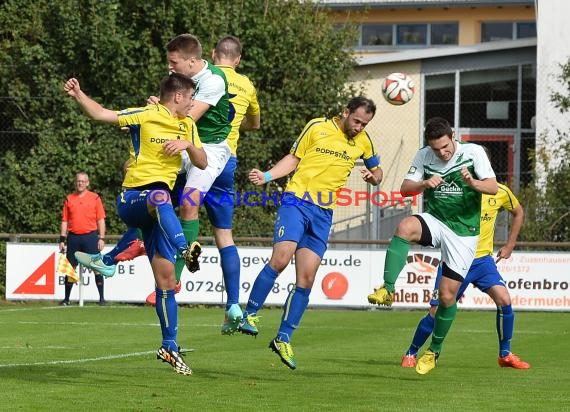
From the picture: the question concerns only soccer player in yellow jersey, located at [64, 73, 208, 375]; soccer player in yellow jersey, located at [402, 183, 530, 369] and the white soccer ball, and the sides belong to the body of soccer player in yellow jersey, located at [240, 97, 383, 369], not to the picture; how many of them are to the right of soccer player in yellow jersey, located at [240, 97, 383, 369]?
1

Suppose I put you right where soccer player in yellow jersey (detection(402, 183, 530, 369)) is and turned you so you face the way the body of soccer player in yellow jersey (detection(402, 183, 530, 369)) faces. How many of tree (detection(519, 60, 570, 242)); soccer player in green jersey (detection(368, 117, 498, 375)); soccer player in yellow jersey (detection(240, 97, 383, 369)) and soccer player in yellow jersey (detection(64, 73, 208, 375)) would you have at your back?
1

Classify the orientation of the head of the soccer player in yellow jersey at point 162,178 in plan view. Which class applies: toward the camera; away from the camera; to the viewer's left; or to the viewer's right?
to the viewer's right

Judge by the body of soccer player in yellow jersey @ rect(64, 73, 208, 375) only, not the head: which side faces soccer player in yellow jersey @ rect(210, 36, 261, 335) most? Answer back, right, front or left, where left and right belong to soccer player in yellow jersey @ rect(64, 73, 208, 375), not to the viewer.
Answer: left

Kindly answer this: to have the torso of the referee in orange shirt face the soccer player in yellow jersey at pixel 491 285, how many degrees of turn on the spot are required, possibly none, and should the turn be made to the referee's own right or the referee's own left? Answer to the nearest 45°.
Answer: approximately 45° to the referee's own left

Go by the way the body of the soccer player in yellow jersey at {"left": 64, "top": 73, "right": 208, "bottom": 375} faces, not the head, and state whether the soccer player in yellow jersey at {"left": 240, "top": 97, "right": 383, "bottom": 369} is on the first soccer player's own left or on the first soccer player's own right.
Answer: on the first soccer player's own left
